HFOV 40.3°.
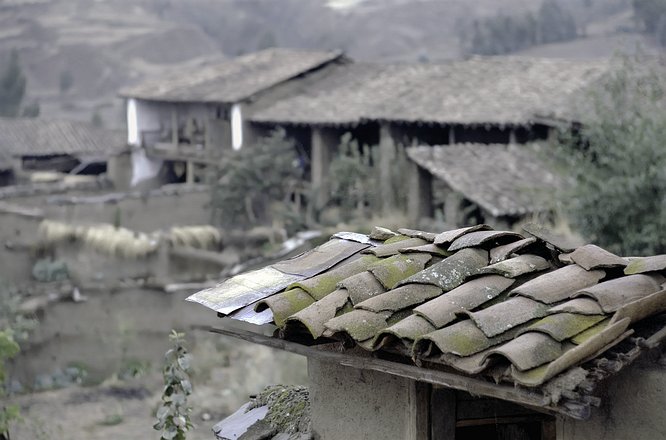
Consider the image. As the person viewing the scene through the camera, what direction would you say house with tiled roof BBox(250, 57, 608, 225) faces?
facing the viewer

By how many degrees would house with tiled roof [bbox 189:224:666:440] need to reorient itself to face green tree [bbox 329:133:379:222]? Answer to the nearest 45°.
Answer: approximately 135° to its right

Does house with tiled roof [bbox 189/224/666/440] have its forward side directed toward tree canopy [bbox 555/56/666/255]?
no

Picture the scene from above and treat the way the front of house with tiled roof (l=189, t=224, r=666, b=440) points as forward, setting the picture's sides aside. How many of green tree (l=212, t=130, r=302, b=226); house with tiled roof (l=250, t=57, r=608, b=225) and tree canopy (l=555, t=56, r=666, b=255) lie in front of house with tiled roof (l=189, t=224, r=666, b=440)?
0

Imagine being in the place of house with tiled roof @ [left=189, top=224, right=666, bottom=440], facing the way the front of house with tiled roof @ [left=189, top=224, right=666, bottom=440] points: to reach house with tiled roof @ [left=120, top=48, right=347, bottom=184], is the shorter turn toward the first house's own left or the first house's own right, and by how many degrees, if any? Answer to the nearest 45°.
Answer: approximately 135° to the first house's own right

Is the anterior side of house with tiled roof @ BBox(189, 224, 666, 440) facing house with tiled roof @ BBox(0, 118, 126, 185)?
no

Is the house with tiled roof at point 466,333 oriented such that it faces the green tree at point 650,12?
no

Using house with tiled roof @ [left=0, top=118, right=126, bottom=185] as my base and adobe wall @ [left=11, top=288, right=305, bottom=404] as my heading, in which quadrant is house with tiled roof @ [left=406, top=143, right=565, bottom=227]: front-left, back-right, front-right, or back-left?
front-left

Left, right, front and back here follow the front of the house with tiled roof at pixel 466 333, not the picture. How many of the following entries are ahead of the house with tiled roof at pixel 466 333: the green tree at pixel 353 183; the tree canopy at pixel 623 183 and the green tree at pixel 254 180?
0

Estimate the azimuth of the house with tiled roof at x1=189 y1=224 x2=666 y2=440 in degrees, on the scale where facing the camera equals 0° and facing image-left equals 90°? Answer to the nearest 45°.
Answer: approximately 45°

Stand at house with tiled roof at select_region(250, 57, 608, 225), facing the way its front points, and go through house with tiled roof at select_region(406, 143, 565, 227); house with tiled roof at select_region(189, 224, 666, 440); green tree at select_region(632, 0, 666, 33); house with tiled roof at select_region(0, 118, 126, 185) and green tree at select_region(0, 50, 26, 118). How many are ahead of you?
2

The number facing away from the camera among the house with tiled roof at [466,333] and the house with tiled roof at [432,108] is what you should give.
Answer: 0

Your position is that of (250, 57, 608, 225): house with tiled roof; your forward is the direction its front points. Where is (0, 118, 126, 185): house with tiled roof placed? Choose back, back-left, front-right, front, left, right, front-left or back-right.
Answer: back-right

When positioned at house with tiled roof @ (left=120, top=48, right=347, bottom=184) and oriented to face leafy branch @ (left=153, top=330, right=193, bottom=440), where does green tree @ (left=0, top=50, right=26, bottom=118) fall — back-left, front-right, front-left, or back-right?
back-right

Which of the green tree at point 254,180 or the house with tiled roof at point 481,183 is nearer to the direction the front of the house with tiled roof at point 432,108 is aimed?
the house with tiled roof

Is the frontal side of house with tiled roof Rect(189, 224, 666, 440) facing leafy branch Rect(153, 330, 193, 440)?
no
